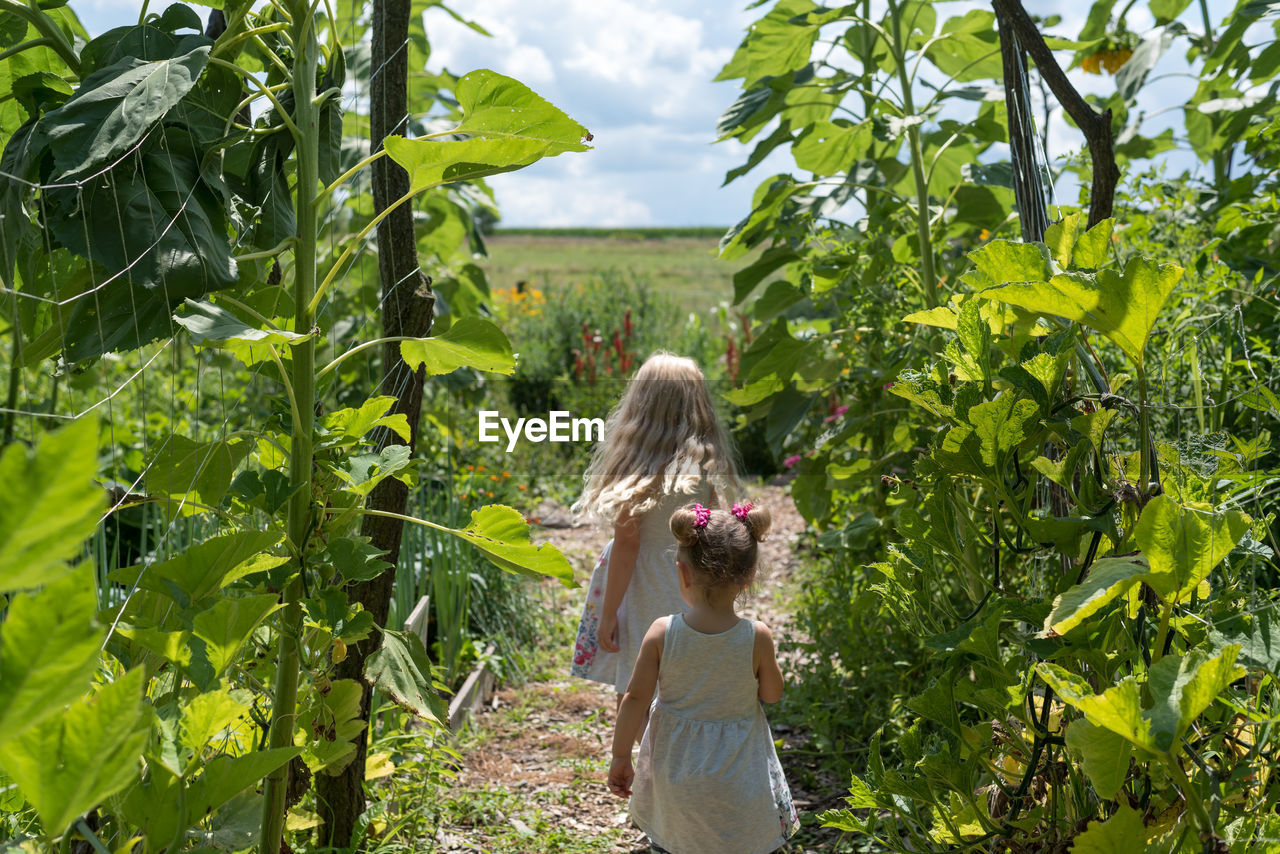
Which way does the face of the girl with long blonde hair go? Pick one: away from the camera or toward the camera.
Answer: away from the camera

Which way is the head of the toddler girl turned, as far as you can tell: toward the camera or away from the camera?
away from the camera

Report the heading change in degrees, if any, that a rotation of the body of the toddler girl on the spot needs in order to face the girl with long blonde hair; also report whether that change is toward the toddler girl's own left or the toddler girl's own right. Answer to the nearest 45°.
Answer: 0° — they already face them

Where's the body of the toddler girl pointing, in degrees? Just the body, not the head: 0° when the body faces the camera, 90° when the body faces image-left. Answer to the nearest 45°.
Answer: approximately 180°
